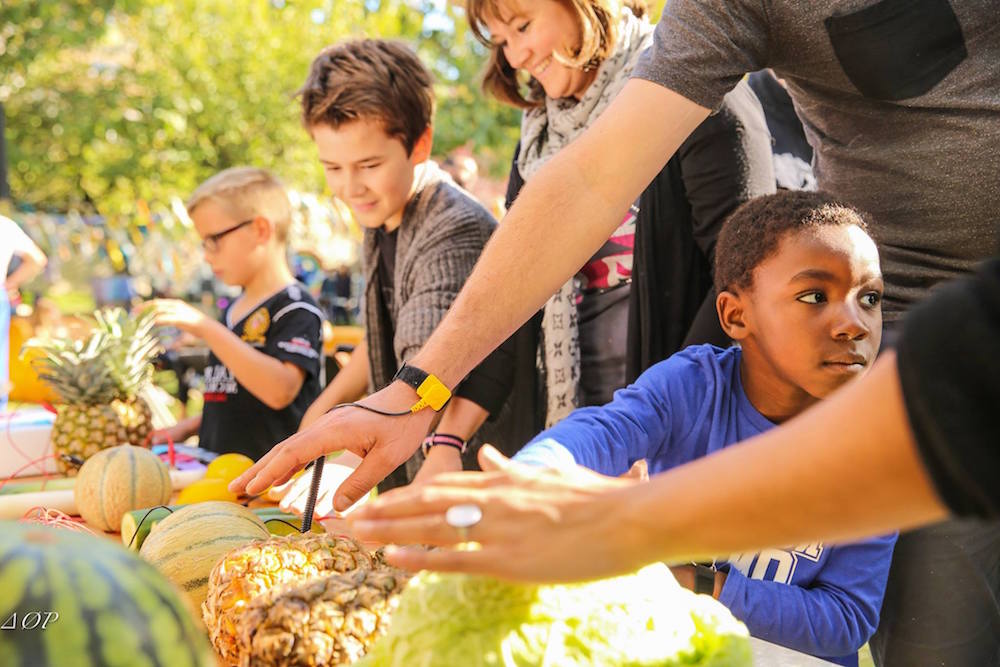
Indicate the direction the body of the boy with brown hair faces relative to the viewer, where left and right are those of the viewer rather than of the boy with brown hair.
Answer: facing the viewer and to the left of the viewer

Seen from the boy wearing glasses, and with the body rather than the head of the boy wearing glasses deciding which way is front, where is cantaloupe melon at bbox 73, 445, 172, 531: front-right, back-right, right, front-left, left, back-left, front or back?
front-left

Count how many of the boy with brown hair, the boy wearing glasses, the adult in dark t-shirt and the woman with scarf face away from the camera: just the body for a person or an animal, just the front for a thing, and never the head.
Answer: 0

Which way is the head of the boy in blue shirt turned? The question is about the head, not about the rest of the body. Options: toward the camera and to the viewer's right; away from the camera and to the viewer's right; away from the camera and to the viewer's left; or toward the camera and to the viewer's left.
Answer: toward the camera and to the viewer's right

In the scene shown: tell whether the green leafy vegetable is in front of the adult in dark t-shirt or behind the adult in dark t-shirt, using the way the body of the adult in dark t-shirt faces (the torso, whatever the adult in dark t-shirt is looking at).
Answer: in front

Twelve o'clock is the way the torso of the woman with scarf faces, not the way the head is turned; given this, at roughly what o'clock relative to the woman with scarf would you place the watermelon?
The watermelon is roughly at 11 o'clock from the woman with scarf.

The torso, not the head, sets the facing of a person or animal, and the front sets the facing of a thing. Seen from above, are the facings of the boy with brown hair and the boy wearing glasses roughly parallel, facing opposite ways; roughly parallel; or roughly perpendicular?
roughly parallel

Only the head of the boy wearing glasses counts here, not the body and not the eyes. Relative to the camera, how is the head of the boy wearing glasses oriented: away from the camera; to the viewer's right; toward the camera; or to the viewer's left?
to the viewer's left

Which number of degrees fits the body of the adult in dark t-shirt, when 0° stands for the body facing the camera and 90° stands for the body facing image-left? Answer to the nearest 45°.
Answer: approximately 45°

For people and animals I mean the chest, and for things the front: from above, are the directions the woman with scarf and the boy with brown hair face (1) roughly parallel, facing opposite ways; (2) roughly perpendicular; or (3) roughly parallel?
roughly parallel

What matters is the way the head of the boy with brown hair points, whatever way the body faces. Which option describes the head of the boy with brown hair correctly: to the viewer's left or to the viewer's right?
to the viewer's left

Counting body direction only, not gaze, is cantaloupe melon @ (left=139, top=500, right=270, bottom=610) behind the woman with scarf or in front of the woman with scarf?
in front
